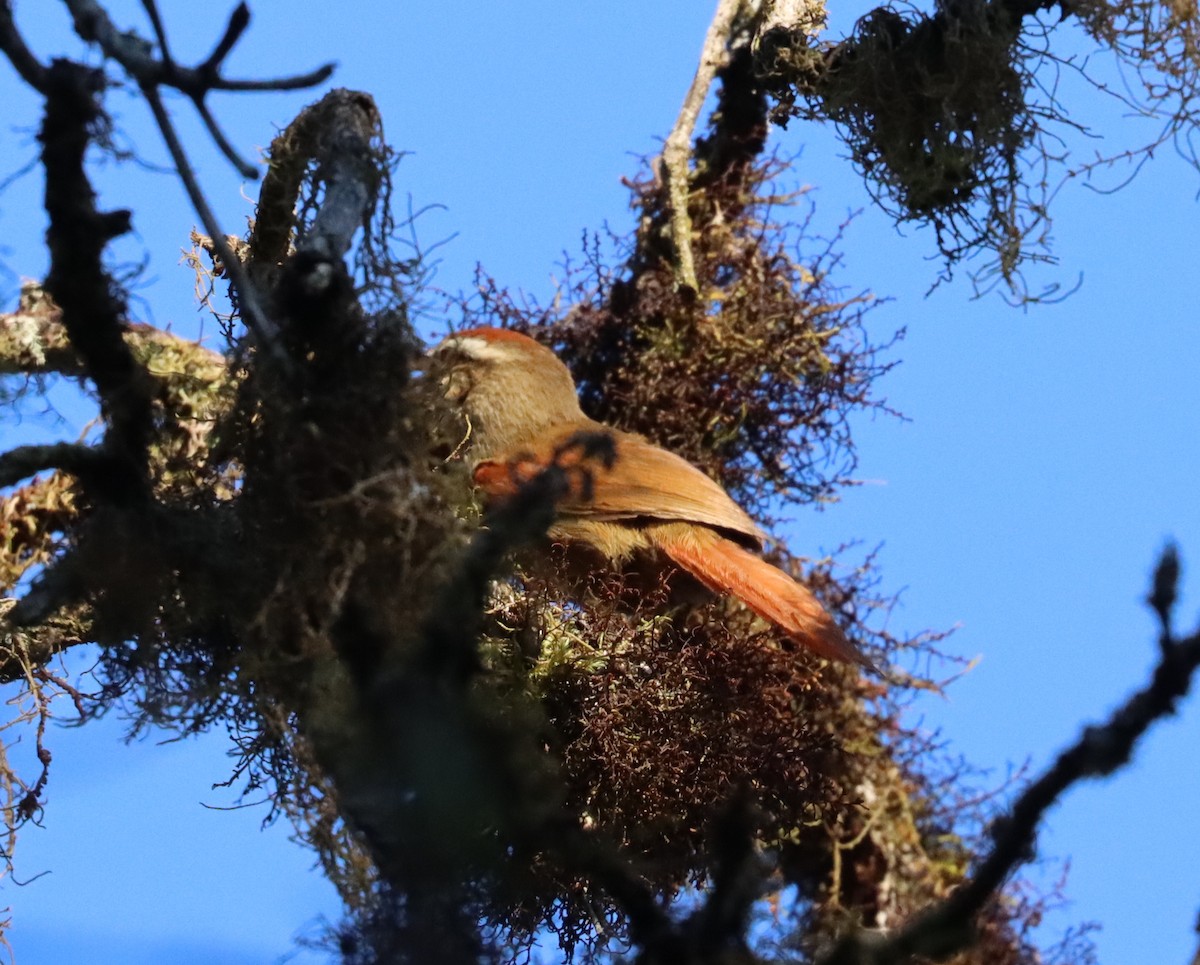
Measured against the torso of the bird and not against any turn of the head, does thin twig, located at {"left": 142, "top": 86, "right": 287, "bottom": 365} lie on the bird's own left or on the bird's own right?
on the bird's own left

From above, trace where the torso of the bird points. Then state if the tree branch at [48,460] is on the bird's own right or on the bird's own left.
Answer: on the bird's own left

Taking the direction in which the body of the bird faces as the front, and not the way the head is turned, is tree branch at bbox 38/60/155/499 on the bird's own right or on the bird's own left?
on the bird's own left

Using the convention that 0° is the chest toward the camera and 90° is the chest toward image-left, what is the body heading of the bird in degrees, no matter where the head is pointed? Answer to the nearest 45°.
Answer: approximately 90°

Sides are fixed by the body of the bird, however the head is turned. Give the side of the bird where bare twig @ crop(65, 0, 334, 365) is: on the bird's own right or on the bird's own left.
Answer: on the bird's own left
